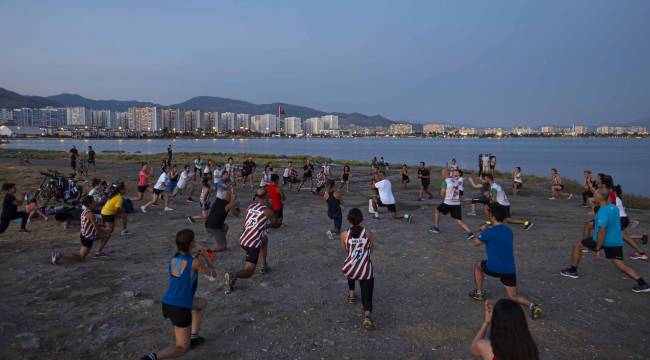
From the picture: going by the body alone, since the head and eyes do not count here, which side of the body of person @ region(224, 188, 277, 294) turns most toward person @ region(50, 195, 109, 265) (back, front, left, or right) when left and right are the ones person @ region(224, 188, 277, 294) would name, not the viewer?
left

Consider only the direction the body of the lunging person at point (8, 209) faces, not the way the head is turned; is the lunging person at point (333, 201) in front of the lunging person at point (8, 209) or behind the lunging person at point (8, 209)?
in front

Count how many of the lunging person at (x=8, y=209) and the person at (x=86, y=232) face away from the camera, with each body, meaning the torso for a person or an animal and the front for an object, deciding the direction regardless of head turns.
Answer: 0

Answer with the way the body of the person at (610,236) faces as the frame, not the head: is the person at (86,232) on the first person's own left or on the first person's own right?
on the first person's own left

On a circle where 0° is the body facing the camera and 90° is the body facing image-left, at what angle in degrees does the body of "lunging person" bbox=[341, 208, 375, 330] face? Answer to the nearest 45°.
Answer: approximately 180°

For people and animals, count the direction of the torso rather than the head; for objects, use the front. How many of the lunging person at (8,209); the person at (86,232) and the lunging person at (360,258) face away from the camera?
1

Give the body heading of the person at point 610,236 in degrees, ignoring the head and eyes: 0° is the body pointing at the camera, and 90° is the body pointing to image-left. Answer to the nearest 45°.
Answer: approximately 135°

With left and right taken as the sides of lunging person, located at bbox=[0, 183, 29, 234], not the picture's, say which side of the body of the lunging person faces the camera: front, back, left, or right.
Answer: right

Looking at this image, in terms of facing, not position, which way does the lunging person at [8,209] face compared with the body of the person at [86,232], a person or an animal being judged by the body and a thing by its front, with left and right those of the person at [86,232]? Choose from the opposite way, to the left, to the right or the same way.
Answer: the same way

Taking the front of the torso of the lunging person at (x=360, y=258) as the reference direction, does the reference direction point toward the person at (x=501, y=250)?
no

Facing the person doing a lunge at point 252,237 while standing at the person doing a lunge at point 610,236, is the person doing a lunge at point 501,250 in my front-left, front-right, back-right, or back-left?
front-left

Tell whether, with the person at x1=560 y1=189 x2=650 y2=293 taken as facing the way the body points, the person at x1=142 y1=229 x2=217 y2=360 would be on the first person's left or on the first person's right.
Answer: on the first person's left

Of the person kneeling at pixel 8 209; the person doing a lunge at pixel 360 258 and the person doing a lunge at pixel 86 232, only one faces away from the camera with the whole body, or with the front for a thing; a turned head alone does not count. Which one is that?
the person doing a lunge at pixel 360 258
